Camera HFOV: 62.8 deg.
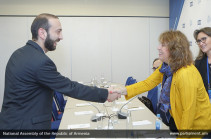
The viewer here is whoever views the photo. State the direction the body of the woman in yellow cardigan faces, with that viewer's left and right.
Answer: facing to the left of the viewer

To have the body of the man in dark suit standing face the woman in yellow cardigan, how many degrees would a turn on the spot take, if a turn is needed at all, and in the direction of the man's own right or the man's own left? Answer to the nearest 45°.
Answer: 0° — they already face them

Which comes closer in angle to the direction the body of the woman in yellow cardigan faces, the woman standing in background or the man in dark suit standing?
the man in dark suit standing

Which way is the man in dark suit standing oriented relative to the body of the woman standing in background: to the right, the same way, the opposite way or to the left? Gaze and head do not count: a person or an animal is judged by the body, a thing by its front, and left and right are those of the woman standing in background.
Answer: the opposite way

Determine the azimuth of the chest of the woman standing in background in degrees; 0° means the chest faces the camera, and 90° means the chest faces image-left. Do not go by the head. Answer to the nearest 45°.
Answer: approximately 45°

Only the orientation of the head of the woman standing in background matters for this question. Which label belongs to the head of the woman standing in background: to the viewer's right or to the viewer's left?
to the viewer's left

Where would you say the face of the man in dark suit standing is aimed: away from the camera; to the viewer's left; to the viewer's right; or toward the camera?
to the viewer's right

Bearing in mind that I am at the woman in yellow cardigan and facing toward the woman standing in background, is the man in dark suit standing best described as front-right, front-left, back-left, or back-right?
back-left

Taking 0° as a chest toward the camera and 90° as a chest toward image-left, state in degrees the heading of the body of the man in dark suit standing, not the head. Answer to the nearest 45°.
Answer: approximately 270°

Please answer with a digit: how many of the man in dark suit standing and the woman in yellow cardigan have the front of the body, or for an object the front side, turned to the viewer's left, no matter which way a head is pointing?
1
